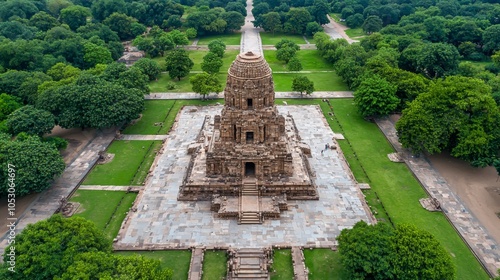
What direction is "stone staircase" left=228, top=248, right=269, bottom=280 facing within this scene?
toward the camera

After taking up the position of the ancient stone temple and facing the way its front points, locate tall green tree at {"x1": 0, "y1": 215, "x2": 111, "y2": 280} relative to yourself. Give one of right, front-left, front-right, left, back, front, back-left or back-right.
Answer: front-right

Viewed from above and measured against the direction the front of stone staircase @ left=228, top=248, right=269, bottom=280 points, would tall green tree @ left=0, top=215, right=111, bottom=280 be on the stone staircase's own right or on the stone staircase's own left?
on the stone staircase's own right

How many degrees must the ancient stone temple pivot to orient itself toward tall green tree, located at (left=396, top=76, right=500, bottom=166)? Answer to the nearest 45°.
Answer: approximately 90° to its left

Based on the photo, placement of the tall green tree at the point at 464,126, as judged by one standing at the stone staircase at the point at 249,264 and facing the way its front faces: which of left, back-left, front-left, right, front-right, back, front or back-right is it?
back-left

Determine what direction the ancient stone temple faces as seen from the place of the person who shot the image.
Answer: facing the viewer

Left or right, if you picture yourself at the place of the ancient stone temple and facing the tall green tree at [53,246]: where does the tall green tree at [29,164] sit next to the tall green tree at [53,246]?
right

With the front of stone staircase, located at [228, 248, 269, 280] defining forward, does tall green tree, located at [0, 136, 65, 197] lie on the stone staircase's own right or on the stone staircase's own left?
on the stone staircase's own right

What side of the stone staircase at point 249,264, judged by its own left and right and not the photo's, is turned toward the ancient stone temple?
back

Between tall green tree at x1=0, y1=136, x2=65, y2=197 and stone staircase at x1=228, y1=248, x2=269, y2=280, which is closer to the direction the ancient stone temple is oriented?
the stone staircase

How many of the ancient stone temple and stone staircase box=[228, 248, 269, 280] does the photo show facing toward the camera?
2

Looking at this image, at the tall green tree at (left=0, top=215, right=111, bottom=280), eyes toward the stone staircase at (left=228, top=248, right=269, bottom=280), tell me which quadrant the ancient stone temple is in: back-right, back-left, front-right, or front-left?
front-left

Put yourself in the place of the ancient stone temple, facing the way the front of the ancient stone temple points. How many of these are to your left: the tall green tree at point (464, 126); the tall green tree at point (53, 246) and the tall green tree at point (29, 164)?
1

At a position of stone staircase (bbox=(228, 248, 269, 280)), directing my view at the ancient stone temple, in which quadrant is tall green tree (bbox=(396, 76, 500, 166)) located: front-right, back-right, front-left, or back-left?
front-right

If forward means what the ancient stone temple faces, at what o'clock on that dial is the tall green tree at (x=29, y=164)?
The tall green tree is roughly at 3 o'clock from the ancient stone temple.
